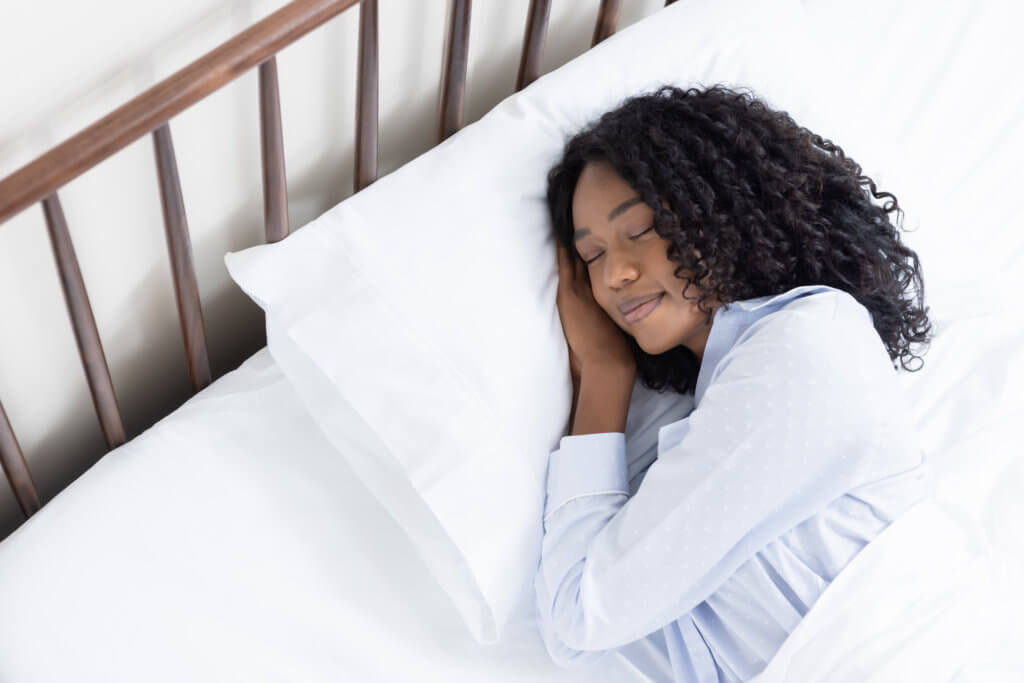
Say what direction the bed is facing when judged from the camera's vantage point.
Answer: facing the viewer and to the right of the viewer
